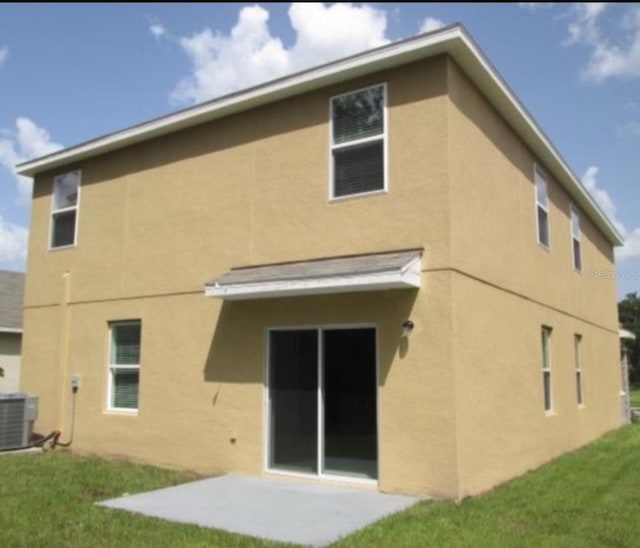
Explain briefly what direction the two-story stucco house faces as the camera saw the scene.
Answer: facing away from the viewer and to the right of the viewer

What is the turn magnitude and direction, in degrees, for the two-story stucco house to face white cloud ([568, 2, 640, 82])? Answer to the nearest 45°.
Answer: approximately 45° to its right
